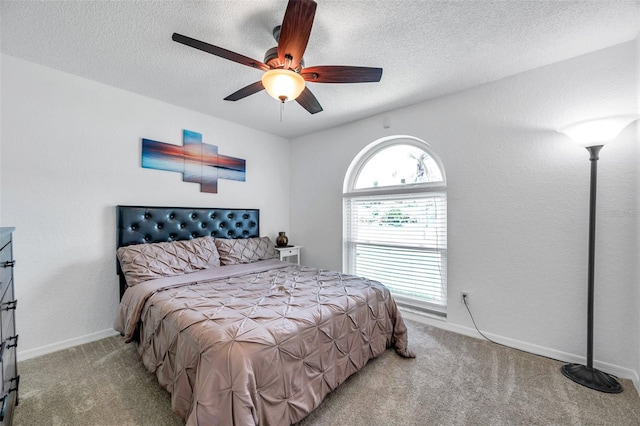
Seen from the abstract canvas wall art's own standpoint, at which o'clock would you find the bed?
The bed is roughly at 1 o'clock from the abstract canvas wall art.

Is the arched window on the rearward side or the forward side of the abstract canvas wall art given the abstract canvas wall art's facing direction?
on the forward side

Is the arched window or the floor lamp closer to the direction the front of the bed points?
the floor lamp

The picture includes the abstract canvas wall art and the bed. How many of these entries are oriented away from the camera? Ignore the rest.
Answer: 0

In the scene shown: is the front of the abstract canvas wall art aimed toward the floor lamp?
yes
